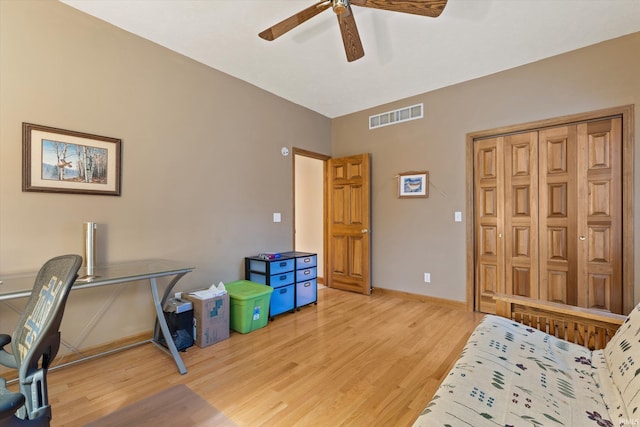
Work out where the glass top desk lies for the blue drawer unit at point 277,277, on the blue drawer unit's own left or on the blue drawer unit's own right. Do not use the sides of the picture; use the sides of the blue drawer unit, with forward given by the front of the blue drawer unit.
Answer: on the blue drawer unit's own right

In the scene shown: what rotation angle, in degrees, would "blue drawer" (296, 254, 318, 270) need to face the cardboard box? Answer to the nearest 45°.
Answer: approximately 90° to its right

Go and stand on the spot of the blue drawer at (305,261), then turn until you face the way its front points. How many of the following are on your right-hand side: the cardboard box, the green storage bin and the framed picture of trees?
3

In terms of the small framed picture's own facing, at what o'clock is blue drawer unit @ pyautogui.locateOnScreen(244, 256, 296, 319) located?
The blue drawer unit is roughly at 2 o'clock from the small framed picture.

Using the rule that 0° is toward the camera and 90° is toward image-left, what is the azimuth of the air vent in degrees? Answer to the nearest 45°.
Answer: approximately 45°

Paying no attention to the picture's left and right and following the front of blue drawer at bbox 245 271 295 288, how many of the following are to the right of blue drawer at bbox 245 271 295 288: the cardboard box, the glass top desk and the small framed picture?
2

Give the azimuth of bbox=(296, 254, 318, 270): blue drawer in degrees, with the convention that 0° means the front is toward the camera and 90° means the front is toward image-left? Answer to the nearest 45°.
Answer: approximately 315°
